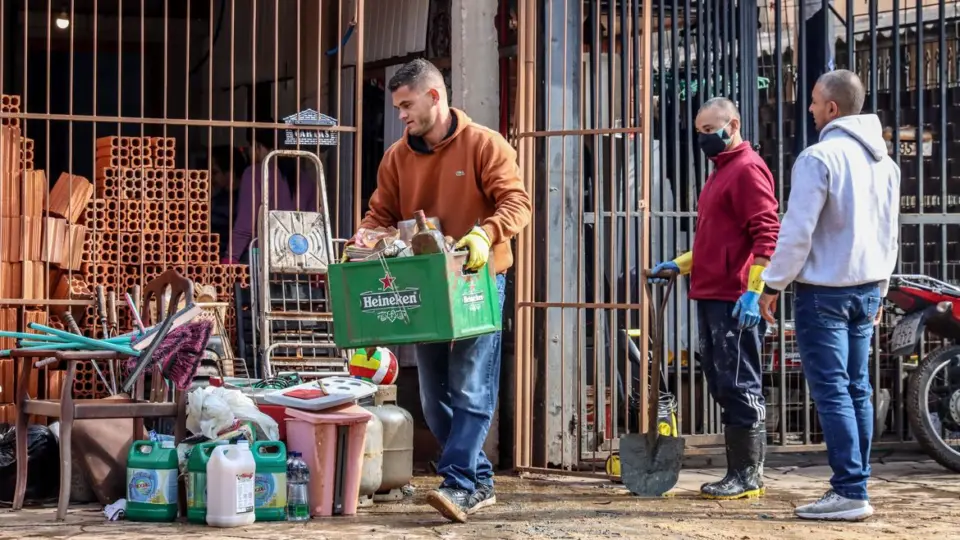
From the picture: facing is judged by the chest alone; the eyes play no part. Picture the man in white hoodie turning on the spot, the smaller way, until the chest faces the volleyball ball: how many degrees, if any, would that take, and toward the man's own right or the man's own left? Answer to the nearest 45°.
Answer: approximately 45° to the man's own left

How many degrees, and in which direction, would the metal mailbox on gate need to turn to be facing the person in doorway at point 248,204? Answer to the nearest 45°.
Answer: approximately 180°

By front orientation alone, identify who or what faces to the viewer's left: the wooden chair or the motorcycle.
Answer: the wooden chair

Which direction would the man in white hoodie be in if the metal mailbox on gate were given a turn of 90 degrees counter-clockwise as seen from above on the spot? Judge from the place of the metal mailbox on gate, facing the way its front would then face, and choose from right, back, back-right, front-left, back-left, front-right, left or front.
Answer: front-right

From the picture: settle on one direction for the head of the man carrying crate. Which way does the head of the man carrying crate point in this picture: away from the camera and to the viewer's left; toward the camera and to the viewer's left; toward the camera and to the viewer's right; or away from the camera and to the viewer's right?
toward the camera and to the viewer's left

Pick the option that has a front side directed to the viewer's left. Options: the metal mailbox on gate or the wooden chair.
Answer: the wooden chair

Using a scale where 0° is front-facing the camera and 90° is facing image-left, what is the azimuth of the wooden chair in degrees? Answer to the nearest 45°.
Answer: approximately 90°

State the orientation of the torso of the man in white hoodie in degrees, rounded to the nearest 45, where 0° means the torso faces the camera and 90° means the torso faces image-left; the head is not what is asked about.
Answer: approximately 135°

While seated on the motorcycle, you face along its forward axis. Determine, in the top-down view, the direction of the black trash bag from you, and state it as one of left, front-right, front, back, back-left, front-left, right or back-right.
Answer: back

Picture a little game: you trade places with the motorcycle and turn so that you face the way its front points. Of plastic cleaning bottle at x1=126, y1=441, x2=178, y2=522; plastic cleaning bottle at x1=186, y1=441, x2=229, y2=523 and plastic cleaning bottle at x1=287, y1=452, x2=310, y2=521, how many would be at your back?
3

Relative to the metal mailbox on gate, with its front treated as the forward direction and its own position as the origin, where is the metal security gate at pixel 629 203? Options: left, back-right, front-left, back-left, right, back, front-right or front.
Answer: left
